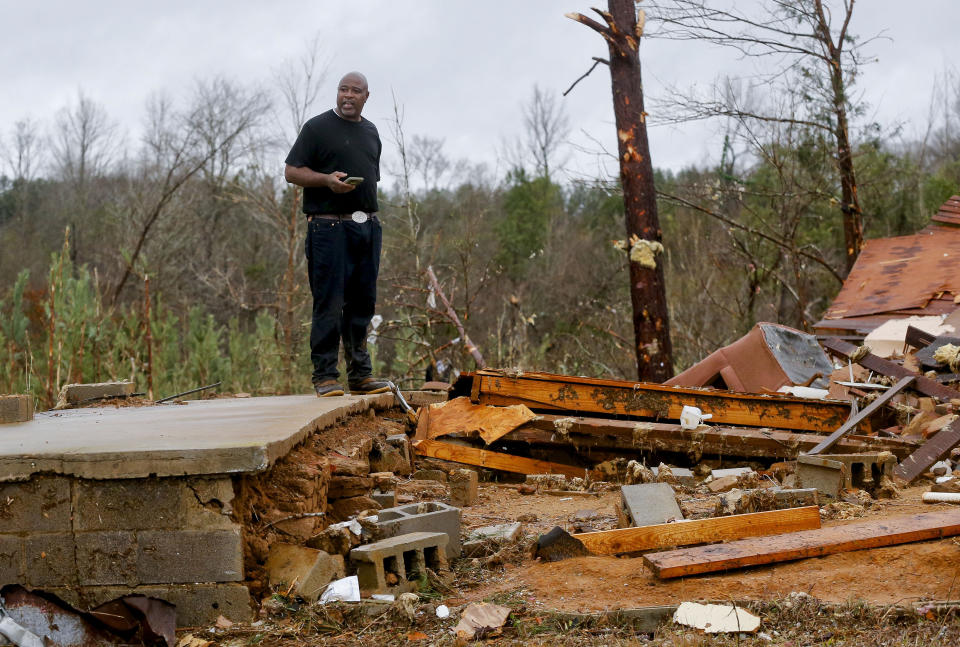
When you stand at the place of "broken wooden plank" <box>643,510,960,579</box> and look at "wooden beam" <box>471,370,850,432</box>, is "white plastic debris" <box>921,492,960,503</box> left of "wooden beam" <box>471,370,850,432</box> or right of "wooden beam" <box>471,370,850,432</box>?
right

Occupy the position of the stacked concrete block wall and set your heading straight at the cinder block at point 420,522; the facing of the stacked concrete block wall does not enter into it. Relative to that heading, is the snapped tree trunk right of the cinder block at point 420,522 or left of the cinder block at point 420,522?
left

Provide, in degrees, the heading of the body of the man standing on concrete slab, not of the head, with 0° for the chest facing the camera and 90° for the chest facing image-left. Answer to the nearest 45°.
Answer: approximately 315°

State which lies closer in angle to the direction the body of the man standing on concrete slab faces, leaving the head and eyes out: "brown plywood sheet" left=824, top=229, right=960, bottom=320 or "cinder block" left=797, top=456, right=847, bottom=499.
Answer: the cinder block

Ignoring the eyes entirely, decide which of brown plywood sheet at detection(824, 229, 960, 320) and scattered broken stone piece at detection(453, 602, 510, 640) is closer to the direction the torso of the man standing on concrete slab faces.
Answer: the scattered broken stone piece

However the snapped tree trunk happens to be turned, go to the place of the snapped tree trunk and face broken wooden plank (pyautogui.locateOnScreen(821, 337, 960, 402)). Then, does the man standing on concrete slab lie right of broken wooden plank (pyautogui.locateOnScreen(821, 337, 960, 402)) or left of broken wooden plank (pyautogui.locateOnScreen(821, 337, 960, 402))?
right
